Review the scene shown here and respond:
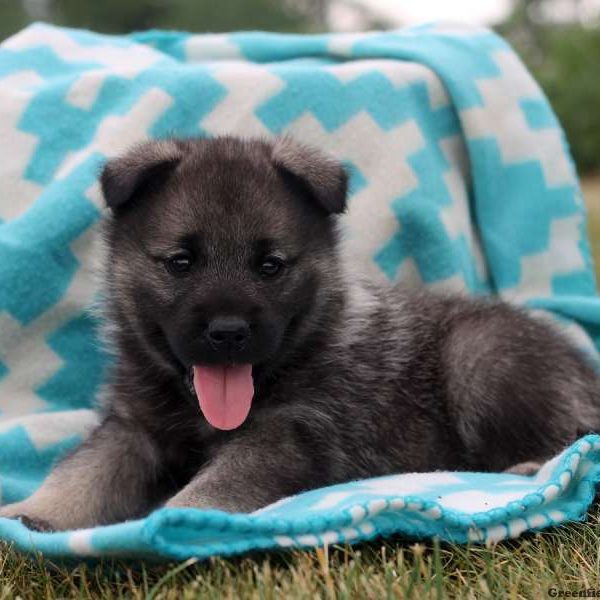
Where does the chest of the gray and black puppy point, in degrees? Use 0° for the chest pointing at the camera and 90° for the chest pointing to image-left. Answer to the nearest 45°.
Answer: approximately 45°
